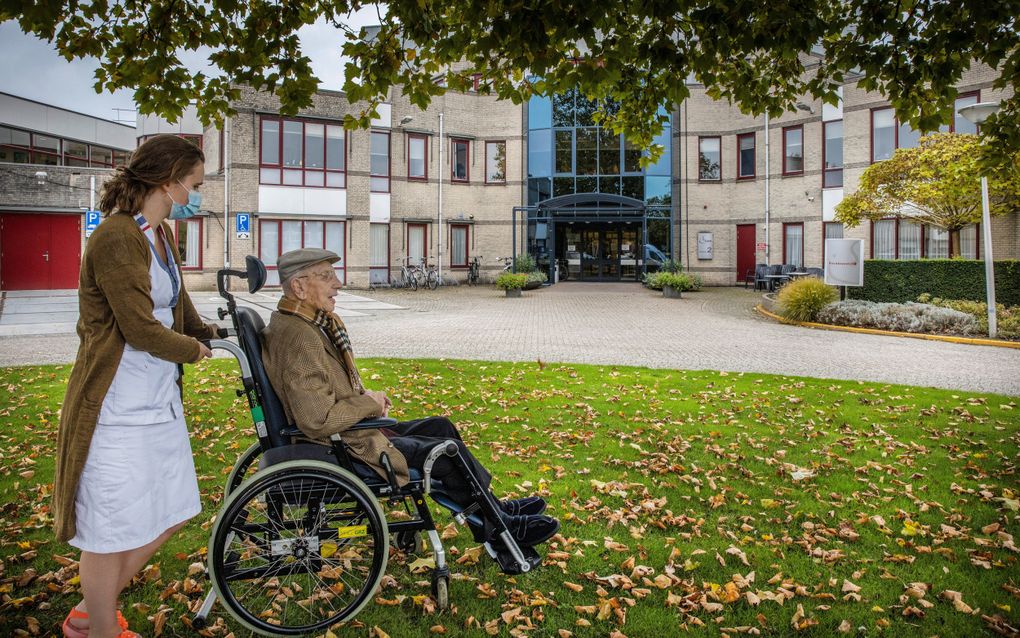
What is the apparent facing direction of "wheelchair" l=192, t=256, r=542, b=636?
to the viewer's right

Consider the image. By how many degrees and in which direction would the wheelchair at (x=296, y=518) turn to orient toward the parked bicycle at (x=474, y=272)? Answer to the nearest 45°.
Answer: approximately 90° to its left

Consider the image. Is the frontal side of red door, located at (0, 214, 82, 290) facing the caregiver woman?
yes

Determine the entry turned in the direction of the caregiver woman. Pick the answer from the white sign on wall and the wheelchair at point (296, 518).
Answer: the white sign on wall

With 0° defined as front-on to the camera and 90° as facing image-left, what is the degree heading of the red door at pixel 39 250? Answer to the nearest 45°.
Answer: approximately 0°

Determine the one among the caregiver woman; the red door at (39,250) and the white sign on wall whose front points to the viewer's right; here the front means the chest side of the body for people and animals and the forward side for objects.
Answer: the caregiver woman

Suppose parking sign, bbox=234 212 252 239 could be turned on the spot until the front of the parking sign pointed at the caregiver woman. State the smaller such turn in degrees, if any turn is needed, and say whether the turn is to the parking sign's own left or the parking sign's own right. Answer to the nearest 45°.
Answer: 0° — it already faces them

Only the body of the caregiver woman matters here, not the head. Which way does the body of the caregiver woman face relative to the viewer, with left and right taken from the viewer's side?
facing to the right of the viewer

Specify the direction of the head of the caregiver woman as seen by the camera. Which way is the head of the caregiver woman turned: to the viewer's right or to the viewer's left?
to the viewer's right
